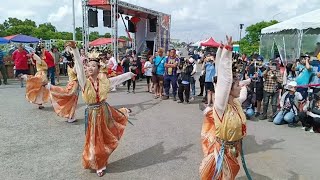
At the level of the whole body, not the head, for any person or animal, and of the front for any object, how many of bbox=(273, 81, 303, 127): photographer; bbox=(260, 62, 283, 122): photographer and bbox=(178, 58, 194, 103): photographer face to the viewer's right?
0

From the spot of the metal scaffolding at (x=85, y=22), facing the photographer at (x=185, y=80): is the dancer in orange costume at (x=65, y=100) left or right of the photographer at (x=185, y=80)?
right

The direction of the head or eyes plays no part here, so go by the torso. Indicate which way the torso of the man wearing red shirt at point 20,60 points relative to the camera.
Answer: toward the camera

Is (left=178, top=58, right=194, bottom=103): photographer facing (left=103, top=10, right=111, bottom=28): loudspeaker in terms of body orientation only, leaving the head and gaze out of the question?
no

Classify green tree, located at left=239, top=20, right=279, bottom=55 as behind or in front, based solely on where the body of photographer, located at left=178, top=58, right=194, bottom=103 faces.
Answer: behind

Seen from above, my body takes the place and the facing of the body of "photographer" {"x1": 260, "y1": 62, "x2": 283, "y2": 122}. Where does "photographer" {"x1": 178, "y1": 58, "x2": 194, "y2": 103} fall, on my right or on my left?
on my right

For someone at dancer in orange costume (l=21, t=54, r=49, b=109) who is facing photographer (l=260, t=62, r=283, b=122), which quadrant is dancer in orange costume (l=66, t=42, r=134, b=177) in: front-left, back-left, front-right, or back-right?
front-right

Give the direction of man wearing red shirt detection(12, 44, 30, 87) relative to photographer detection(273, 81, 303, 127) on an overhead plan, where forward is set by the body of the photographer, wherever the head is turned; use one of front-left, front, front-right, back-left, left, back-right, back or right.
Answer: front-right

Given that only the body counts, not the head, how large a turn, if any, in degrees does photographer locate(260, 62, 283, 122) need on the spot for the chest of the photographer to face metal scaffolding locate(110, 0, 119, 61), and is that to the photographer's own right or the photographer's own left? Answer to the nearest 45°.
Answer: approximately 90° to the photographer's own right

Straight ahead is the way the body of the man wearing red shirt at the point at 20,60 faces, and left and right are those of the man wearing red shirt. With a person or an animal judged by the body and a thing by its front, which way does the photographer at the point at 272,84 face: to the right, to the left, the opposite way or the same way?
to the right
